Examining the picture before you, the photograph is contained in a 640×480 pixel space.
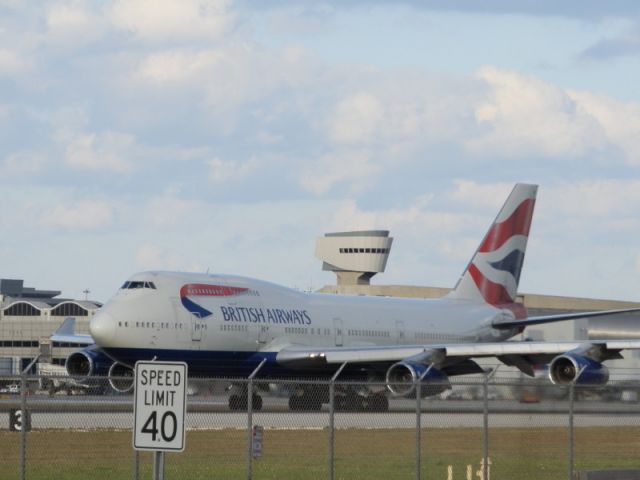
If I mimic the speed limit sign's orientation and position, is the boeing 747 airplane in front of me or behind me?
behind

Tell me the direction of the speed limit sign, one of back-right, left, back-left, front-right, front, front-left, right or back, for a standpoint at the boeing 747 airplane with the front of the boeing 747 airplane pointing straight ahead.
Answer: front-left

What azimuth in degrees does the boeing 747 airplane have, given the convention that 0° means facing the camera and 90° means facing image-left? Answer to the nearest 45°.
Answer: approximately 45°

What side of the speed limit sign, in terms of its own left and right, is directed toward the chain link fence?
back

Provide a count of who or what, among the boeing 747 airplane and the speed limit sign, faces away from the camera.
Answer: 0

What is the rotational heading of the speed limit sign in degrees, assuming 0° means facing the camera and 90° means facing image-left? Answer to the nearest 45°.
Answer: approximately 0°
